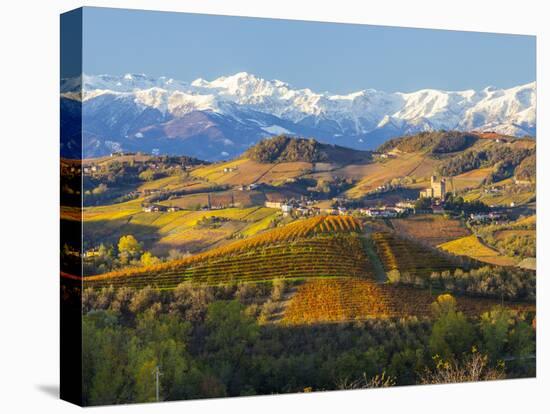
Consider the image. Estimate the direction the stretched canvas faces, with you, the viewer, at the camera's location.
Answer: facing the viewer and to the right of the viewer
